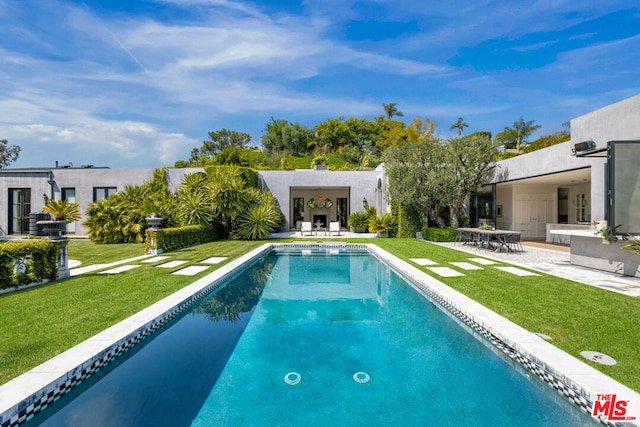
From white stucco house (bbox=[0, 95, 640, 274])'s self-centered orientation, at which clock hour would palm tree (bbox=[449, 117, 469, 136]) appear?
The palm tree is roughly at 7 o'clock from the white stucco house.

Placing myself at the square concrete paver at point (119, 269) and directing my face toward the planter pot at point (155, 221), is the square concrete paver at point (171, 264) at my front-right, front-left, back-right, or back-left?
front-right

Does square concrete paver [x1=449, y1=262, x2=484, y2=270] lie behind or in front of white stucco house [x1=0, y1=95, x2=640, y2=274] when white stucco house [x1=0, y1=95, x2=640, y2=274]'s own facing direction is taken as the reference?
in front

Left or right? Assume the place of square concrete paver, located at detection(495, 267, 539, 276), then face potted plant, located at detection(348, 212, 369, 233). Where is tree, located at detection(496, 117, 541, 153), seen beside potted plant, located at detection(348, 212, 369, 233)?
right

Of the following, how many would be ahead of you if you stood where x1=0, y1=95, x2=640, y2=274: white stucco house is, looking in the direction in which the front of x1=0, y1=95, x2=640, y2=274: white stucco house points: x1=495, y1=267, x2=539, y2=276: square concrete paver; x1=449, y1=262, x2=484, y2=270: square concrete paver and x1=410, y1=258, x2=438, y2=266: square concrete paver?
3

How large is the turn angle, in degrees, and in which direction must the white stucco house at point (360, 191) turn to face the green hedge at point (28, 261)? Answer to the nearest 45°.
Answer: approximately 45° to its right

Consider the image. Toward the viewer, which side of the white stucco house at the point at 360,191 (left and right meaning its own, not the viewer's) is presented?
front

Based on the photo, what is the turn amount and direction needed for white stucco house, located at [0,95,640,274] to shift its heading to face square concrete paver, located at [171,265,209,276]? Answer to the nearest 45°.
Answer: approximately 45° to its right

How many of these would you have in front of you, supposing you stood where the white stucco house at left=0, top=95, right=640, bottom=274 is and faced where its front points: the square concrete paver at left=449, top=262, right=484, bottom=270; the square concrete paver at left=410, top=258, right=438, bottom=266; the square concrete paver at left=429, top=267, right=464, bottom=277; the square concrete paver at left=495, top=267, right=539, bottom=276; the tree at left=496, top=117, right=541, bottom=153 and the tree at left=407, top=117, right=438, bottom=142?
4

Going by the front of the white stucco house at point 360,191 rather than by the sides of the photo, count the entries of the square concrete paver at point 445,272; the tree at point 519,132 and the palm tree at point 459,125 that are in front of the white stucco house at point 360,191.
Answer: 1

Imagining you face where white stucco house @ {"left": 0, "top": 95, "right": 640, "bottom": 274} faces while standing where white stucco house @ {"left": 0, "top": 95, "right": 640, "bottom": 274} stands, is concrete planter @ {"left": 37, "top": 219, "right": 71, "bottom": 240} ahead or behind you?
ahead

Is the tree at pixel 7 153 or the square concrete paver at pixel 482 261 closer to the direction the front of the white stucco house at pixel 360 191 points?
the square concrete paver

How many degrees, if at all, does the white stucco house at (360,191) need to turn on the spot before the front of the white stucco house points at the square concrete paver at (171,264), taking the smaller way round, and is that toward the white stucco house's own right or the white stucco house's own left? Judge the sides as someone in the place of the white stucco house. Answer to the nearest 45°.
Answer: approximately 45° to the white stucco house's own right

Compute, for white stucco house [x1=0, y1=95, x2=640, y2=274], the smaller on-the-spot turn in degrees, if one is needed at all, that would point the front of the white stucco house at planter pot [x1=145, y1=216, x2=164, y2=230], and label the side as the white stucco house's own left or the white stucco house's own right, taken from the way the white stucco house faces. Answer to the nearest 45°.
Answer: approximately 45° to the white stucco house's own right

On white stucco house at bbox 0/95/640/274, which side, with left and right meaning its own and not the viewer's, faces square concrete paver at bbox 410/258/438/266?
front

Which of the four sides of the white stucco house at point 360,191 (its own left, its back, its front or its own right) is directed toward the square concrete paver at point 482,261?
front

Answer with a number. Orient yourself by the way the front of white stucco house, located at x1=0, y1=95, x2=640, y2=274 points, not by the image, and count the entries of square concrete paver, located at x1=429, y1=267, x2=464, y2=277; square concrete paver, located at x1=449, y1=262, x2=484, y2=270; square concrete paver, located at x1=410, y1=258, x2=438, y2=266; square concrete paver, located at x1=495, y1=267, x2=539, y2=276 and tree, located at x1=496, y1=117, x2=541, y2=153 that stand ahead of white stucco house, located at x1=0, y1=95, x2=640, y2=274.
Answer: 4

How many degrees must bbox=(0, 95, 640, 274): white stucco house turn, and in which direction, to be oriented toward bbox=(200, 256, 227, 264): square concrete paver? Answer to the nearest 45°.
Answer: approximately 45° to its right

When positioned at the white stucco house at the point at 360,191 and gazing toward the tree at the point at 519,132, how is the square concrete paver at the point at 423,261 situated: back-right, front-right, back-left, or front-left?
back-right
